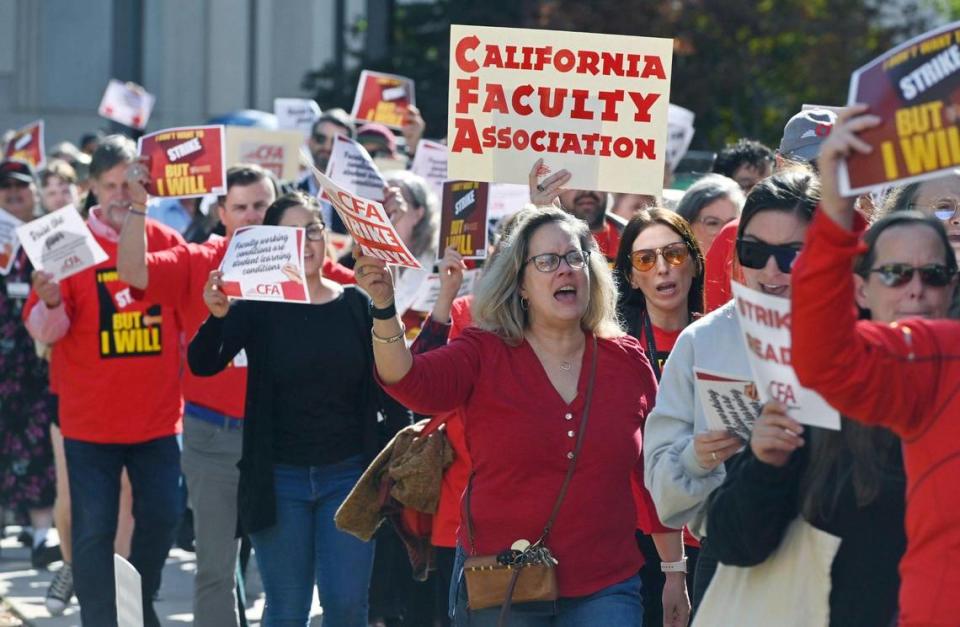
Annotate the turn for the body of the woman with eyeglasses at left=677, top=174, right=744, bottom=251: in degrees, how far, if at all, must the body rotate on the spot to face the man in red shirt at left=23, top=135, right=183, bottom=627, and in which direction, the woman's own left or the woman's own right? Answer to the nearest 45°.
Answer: approximately 135° to the woman's own right

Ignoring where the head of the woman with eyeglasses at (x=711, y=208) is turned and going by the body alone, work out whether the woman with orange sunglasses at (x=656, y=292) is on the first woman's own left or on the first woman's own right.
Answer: on the first woman's own right

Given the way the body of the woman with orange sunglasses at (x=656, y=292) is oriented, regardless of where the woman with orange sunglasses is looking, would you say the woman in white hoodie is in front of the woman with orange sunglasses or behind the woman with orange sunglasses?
in front

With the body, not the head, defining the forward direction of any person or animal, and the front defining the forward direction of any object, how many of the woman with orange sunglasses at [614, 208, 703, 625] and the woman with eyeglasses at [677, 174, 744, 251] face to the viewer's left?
0

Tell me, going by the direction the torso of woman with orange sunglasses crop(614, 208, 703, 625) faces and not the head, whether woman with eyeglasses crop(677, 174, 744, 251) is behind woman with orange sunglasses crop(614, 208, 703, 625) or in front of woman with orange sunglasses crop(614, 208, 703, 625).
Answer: behind

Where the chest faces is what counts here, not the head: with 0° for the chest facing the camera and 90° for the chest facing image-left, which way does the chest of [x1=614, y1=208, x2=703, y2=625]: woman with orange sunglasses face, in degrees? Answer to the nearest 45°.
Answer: approximately 0°

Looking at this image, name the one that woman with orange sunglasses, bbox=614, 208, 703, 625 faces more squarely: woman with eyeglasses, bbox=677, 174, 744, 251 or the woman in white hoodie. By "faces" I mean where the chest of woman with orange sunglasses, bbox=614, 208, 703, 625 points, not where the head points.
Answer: the woman in white hoodie

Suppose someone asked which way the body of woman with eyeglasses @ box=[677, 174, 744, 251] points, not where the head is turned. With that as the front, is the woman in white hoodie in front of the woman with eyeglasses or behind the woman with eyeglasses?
in front
